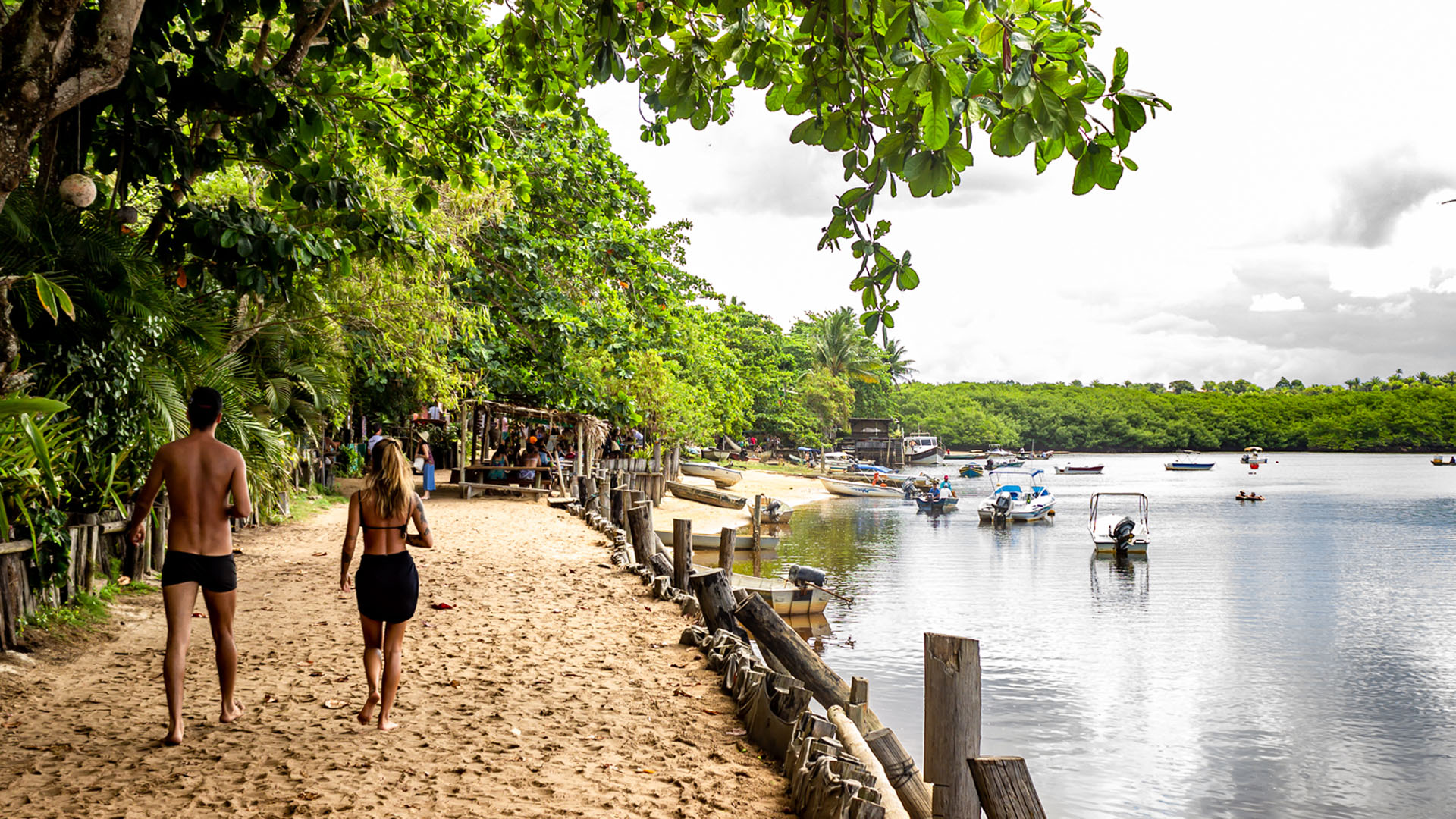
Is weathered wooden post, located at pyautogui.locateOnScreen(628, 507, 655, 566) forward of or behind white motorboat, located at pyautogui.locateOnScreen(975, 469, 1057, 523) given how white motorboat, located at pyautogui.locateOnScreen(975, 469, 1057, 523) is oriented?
behind

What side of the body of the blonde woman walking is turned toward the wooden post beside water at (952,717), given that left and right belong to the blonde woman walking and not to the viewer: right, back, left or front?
right

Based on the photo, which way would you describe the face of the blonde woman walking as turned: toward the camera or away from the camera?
away from the camera

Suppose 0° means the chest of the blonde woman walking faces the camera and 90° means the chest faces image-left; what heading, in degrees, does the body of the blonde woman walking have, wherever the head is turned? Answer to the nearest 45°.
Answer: approximately 180°

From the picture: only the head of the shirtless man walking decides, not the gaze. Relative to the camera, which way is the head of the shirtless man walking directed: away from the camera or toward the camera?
away from the camera

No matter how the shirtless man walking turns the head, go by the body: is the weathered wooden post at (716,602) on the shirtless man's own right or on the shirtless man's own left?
on the shirtless man's own right

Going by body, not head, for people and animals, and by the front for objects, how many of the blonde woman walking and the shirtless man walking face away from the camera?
2

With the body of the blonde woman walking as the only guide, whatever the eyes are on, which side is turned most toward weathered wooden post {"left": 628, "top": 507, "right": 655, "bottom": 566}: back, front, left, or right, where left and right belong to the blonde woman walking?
front

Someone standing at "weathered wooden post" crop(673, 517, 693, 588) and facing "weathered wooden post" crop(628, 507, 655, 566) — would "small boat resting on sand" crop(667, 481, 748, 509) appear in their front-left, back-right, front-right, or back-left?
front-right

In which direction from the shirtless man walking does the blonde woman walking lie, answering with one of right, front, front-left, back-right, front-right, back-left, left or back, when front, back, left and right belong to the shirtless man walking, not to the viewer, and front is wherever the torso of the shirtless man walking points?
right

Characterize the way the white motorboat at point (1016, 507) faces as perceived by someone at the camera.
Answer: facing away from the viewer and to the right of the viewer

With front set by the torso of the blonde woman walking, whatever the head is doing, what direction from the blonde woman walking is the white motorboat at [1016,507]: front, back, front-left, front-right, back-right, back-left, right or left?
front-right

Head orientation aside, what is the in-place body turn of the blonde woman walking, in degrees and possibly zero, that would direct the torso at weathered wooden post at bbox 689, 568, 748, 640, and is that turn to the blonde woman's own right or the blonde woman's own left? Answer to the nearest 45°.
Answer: approximately 45° to the blonde woman's own right

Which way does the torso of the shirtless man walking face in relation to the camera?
away from the camera
